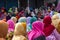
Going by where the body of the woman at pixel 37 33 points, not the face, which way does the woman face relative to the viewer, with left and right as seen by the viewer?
facing away from the viewer

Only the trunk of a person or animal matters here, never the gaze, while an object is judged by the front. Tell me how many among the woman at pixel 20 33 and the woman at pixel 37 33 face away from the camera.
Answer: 2

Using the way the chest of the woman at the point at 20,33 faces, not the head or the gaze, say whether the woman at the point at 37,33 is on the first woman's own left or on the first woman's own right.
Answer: on the first woman's own right

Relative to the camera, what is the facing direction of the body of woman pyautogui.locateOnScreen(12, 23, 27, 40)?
away from the camera

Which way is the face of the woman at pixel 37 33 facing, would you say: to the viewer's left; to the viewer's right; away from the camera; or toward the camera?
away from the camera
